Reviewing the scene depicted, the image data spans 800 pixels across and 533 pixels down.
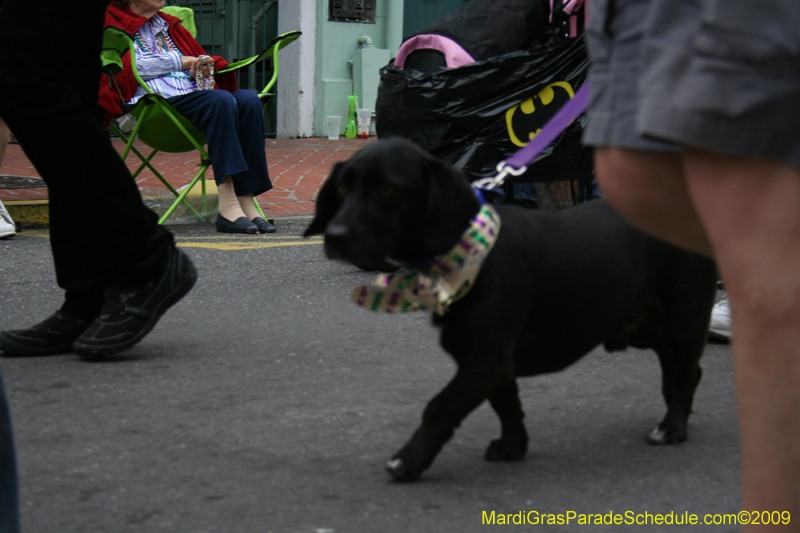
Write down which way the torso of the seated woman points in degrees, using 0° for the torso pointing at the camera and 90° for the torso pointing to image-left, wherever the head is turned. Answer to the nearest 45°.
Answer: approximately 315°

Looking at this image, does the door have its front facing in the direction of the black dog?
yes

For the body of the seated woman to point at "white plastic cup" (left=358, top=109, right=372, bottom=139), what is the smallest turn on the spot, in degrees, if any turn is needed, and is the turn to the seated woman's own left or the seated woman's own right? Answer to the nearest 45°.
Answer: approximately 135° to the seated woman's own left

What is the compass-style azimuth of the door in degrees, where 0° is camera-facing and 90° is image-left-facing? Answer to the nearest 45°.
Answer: approximately 0°

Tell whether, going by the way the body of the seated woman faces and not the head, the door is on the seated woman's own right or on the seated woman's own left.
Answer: on the seated woman's own left
